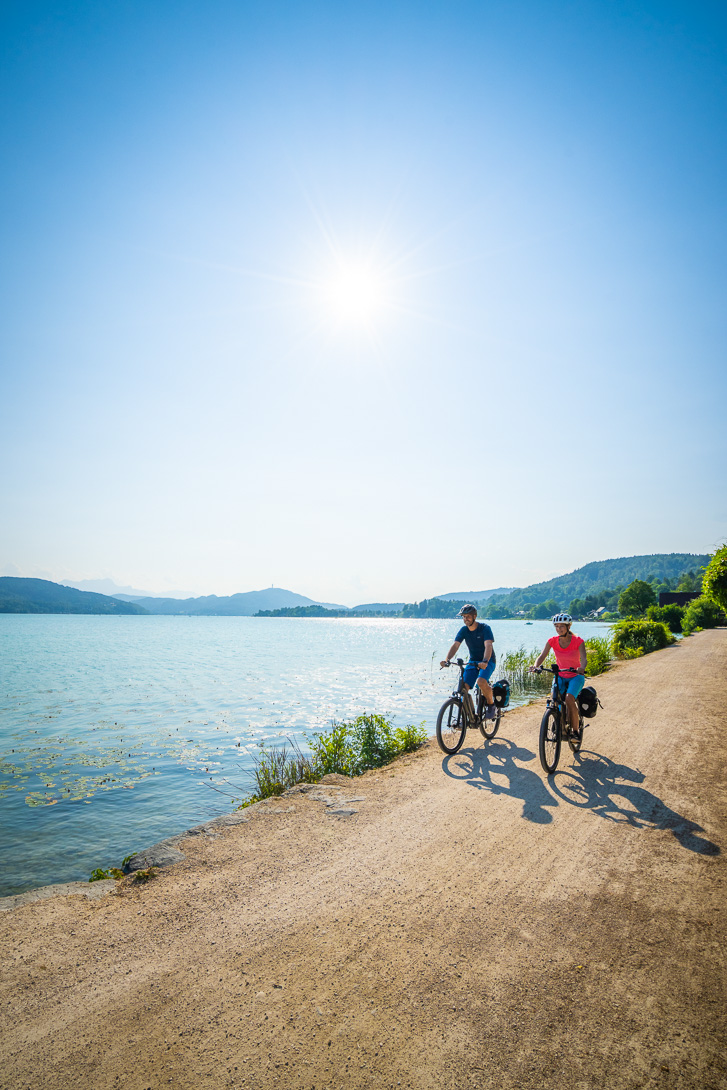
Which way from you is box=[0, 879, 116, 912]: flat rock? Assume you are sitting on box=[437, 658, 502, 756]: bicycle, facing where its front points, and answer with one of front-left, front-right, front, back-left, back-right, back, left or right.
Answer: front

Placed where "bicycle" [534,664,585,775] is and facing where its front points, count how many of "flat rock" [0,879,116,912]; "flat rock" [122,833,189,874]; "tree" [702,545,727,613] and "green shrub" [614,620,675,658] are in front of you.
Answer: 2

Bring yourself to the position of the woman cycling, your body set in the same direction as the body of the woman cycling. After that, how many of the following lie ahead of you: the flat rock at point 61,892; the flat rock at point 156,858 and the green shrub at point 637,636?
2

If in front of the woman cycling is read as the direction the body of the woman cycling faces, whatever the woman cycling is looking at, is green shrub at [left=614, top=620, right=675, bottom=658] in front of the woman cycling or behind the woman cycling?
behind

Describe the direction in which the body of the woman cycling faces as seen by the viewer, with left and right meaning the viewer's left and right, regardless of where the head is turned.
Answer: facing the viewer and to the left of the viewer

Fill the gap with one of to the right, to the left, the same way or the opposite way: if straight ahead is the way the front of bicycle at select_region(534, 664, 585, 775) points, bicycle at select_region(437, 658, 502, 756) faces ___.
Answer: the same way

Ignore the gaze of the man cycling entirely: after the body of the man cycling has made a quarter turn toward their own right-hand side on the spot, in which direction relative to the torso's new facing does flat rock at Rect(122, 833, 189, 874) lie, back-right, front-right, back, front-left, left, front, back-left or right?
left

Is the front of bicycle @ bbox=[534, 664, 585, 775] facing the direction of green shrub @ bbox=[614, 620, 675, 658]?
no

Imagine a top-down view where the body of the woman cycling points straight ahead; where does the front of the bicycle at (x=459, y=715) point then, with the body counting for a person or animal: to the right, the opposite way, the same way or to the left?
the same way

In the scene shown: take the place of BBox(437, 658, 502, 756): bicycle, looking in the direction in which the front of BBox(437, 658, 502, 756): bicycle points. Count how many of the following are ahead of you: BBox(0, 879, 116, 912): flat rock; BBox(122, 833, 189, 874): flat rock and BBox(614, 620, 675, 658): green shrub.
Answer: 2

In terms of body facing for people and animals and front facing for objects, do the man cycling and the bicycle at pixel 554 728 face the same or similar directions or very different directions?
same or similar directions

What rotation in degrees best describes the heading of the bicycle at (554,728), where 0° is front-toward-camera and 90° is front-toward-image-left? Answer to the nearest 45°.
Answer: approximately 45°

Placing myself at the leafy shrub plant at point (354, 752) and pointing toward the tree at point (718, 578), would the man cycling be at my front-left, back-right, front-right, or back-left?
front-right

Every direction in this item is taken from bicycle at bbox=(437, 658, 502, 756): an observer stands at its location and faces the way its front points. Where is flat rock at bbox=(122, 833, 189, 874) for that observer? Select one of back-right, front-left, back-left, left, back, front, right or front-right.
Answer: front

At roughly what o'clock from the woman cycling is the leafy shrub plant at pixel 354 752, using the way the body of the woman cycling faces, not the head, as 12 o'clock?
The leafy shrub plant is roughly at 2 o'clock from the woman cycling.

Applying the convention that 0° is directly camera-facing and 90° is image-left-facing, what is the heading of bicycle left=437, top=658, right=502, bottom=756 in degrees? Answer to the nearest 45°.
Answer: approximately 45°

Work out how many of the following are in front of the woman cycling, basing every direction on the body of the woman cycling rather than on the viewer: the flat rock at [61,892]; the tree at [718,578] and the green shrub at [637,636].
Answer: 1

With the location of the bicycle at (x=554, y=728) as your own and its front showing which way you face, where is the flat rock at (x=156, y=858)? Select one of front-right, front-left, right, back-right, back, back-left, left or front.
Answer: front

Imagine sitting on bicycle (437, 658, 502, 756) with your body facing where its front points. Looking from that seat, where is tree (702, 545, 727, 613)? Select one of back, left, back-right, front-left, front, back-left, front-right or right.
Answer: back
